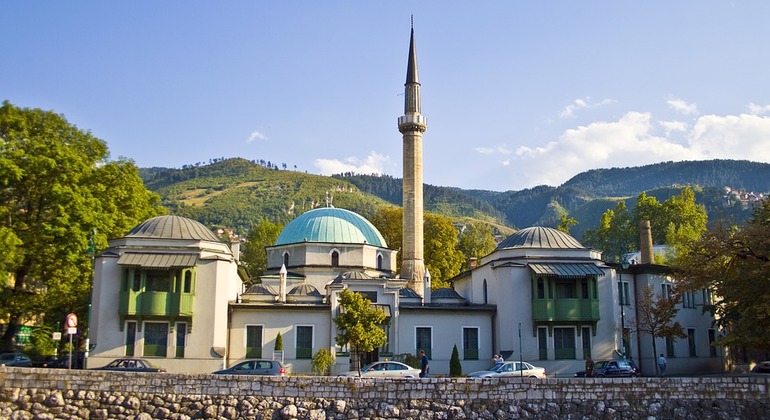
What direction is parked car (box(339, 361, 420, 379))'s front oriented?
to the viewer's left

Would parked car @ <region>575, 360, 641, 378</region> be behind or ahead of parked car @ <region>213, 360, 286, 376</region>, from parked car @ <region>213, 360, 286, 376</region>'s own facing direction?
behind

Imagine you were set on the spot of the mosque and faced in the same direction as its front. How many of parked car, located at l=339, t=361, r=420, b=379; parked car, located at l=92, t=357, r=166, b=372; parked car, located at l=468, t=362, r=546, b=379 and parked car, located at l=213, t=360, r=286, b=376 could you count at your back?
0

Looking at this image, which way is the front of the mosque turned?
toward the camera

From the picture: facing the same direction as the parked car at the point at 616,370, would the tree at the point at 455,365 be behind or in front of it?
in front

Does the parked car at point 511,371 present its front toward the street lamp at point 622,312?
no

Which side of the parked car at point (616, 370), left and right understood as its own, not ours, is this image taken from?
left

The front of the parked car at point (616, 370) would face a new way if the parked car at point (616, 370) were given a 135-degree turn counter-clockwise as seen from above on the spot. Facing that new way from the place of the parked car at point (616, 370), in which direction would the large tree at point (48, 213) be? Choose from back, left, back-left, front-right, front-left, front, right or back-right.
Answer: back-right

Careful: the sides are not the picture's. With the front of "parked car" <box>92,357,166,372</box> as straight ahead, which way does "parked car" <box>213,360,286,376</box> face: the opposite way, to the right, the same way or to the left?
the same way

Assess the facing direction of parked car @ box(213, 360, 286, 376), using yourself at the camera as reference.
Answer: facing to the left of the viewer

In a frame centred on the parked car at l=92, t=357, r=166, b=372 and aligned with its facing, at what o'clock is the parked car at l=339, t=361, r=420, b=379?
the parked car at l=339, t=361, r=420, b=379 is roughly at 7 o'clock from the parked car at l=92, t=357, r=166, b=372.

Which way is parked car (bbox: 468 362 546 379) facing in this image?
to the viewer's left

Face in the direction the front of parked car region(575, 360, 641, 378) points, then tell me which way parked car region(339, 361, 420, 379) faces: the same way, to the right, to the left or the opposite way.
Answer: the same way

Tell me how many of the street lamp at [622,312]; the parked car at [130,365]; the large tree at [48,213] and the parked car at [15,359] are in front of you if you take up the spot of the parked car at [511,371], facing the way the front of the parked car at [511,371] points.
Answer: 3

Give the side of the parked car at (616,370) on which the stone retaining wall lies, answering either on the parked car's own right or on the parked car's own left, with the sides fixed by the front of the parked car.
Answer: on the parked car's own left

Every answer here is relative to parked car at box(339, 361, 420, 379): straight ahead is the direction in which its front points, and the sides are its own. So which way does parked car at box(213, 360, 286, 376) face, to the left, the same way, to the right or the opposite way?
the same way

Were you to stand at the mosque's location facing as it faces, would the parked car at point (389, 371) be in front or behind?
in front

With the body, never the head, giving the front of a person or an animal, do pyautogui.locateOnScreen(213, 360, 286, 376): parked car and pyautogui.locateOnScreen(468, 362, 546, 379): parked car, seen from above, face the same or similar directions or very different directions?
same or similar directions

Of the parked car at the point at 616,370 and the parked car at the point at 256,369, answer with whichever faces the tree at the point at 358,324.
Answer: the parked car at the point at 616,370

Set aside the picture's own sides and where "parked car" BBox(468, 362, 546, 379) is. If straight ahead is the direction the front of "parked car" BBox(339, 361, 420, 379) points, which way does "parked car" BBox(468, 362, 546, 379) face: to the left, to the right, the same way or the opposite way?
the same way

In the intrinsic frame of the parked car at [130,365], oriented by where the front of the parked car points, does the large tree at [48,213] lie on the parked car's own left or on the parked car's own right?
on the parked car's own right
